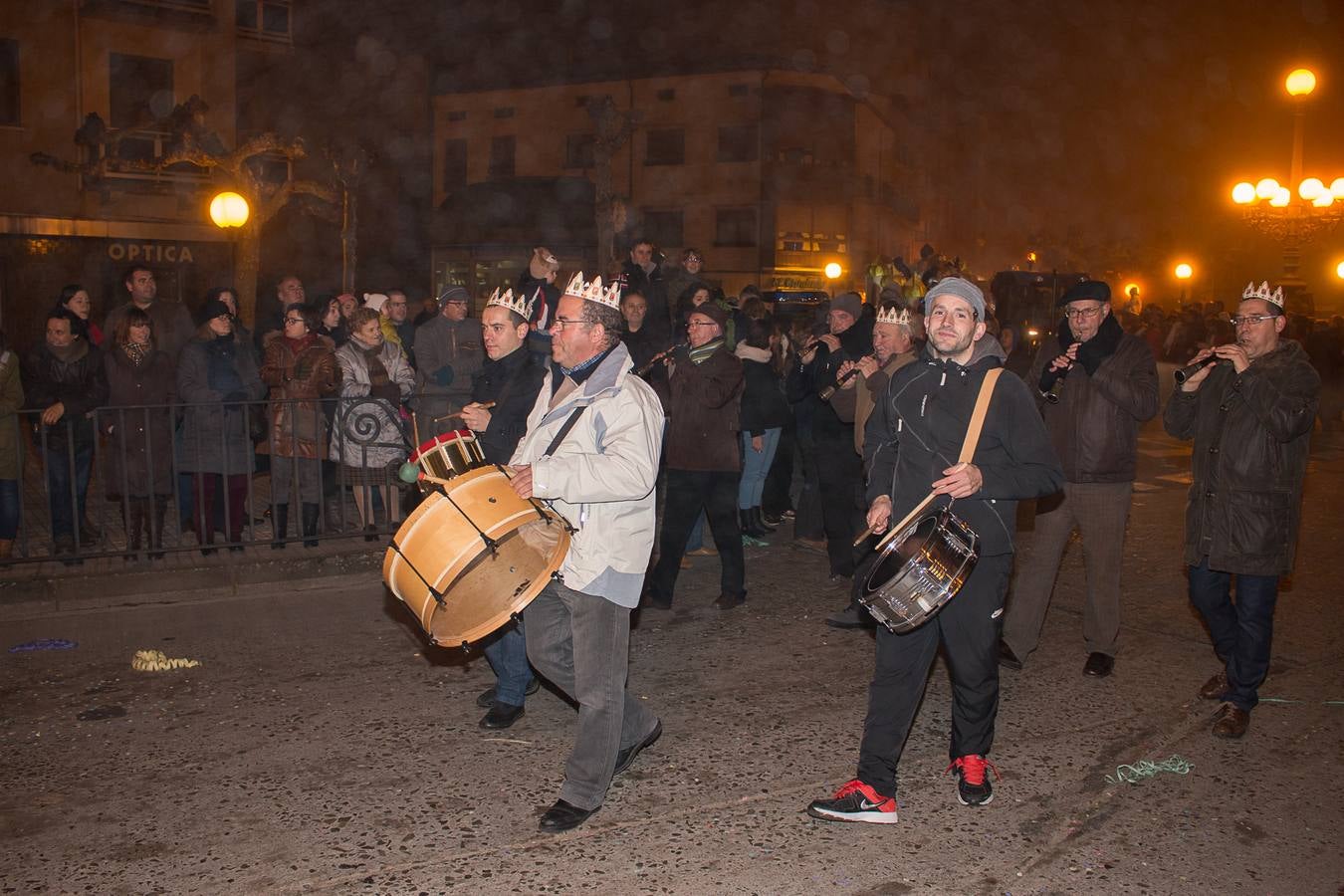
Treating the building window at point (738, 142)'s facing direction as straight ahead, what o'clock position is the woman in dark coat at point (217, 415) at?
The woman in dark coat is roughly at 12 o'clock from the building window.

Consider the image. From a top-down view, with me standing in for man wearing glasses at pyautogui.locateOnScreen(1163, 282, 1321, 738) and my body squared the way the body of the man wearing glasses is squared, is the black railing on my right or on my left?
on my right

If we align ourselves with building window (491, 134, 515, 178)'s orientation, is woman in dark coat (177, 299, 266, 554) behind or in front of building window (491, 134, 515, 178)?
in front

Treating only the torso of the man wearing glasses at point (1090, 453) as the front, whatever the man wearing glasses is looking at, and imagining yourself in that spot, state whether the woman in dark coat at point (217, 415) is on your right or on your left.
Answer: on your right

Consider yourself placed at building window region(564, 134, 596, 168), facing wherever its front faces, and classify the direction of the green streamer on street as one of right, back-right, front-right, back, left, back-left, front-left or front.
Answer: front

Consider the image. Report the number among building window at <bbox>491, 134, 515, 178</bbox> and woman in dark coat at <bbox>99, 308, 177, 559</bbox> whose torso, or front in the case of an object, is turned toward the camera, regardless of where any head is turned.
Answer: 2

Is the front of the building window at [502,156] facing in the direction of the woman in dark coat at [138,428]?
yes

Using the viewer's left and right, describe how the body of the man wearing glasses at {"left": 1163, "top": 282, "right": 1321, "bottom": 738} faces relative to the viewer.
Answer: facing the viewer and to the left of the viewer

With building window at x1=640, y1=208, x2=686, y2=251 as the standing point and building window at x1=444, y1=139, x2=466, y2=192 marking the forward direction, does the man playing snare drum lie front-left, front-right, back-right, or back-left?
back-left

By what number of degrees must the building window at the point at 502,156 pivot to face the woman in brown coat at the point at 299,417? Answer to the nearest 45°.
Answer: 0° — it already faces them

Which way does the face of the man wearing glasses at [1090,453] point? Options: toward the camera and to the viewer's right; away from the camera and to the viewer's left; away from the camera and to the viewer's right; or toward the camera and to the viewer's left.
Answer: toward the camera and to the viewer's left

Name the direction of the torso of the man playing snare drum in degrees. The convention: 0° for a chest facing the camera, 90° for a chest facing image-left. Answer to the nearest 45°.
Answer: approximately 45°

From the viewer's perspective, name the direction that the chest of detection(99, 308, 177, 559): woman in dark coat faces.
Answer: toward the camera

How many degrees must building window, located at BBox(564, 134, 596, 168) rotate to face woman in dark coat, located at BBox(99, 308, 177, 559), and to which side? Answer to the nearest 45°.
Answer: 0° — it already faces them

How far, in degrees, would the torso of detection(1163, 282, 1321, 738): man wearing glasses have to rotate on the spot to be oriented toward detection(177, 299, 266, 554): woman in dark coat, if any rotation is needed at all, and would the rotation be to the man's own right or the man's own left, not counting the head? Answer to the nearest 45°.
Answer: approximately 45° to the man's own right

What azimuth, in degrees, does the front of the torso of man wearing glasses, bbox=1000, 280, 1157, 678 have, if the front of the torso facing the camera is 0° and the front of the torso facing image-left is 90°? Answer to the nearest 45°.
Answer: approximately 45°
